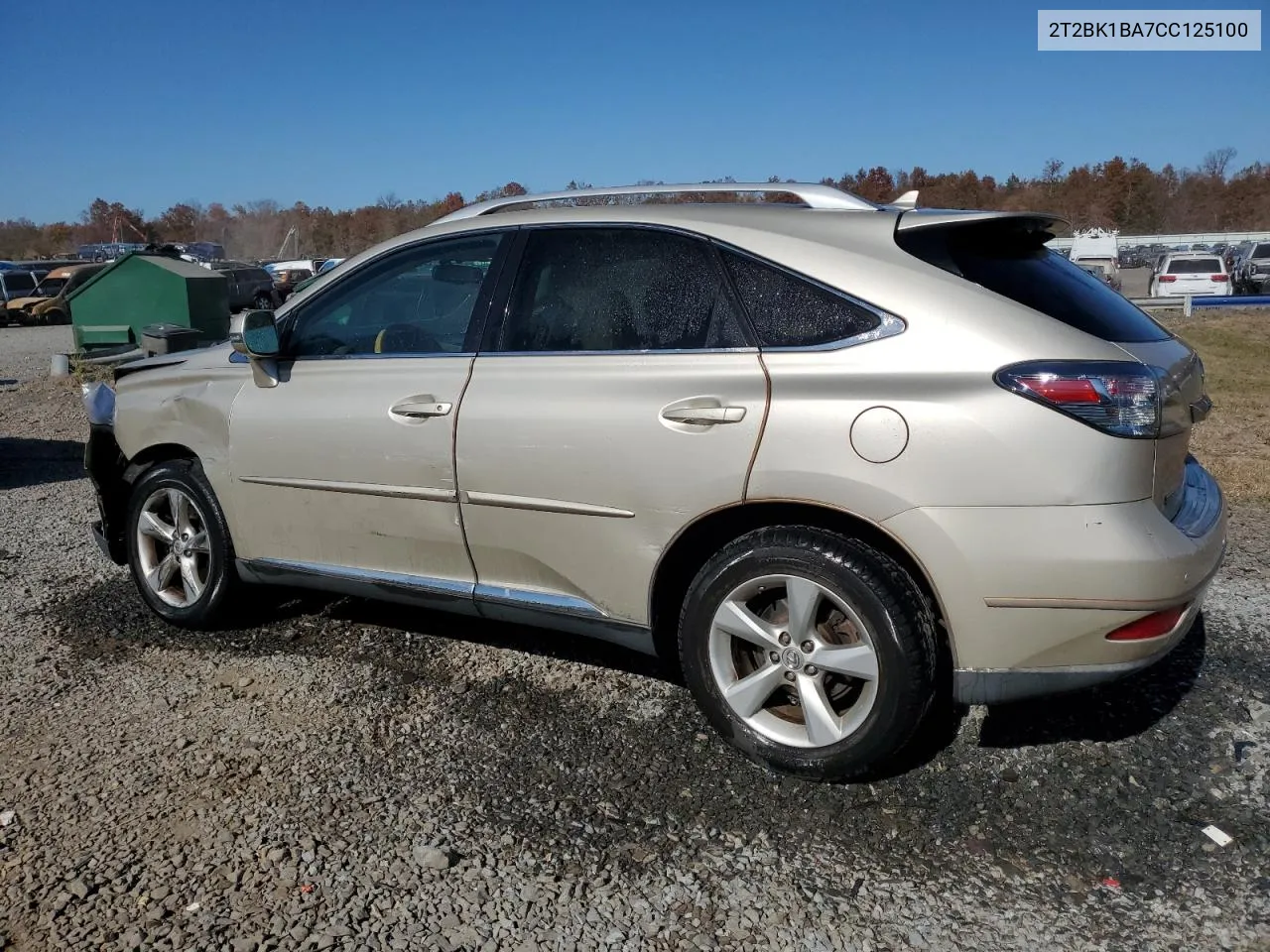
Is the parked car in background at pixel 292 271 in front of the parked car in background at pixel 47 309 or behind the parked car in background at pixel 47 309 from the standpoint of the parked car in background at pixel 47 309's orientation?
behind

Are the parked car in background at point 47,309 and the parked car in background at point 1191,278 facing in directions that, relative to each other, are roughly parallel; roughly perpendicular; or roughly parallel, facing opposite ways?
roughly parallel, facing opposite ways

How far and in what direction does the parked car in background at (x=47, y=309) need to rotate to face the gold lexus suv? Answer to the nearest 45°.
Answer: approximately 45° to its left

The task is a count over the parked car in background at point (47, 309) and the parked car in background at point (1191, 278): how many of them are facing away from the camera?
1

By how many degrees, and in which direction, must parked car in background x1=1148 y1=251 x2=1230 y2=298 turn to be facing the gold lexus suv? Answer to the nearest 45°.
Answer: approximately 180°

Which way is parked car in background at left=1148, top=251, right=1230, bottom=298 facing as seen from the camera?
away from the camera

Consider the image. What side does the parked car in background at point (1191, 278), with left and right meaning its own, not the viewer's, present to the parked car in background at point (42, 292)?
left

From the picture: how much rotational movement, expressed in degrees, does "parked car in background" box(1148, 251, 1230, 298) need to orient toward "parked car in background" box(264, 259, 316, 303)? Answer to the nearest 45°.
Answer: approximately 90° to its left

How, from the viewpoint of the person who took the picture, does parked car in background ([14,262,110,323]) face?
facing the viewer and to the left of the viewer

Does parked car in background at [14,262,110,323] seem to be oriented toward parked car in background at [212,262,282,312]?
no

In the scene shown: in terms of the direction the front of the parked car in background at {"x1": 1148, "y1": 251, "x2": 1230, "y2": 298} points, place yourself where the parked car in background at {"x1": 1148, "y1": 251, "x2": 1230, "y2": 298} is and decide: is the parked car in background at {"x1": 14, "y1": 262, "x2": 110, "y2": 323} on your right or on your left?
on your left

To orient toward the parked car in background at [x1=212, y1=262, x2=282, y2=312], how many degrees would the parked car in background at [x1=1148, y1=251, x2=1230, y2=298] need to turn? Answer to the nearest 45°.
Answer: approximately 90° to its left

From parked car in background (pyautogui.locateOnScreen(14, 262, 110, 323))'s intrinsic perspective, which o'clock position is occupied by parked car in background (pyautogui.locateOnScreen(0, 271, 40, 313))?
parked car in background (pyautogui.locateOnScreen(0, 271, 40, 313)) is roughly at 4 o'clock from parked car in background (pyautogui.locateOnScreen(14, 262, 110, 323)).

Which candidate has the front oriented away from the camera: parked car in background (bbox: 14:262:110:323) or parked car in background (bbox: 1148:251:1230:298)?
parked car in background (bbox: 1148:251:1230:298)

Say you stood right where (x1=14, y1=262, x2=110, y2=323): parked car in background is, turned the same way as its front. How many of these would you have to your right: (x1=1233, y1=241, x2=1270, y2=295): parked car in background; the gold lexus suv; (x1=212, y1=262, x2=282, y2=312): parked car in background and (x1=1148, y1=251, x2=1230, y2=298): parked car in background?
0
